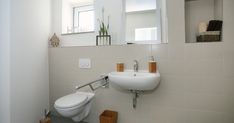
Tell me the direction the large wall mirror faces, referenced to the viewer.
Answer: facing the viewer

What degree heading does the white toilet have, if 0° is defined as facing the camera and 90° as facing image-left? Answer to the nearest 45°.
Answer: approximately 45°

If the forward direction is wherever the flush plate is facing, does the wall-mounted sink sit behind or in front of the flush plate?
in front

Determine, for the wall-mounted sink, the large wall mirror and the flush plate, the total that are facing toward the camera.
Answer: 3

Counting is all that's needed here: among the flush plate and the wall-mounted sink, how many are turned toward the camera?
2

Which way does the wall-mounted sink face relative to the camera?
toward the camera
